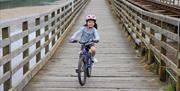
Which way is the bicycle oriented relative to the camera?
toward the camera
